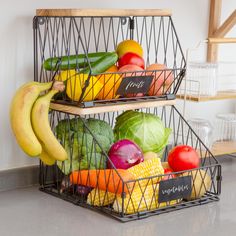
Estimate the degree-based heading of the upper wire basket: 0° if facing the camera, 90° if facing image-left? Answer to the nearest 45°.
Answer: approximately 315°
